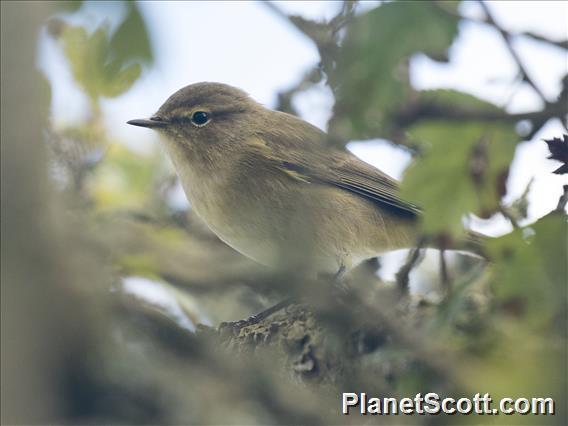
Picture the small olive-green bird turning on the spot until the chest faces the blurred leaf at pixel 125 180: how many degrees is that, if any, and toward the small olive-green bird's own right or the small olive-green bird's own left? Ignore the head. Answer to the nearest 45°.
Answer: approximately 45° to the small olive-green bird's own right

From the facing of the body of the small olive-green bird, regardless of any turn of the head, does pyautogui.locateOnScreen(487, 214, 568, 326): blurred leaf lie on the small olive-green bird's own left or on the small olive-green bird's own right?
on the small olive-green bird's own left

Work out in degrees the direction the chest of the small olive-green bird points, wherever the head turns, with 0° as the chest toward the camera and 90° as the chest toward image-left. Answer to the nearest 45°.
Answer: approximately 90°
